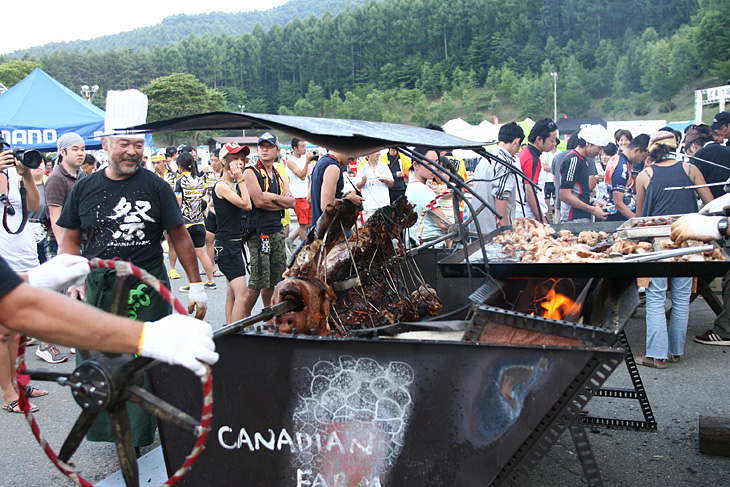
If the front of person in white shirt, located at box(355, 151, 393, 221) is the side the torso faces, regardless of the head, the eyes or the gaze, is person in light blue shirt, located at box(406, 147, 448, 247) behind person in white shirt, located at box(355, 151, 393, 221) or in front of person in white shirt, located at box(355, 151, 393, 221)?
in front

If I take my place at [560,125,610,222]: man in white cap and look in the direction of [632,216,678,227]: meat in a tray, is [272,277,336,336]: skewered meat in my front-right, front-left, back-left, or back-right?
front-right

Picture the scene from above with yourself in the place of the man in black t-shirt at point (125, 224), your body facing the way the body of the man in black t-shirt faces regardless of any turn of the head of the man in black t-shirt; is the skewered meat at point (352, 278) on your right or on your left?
on your left

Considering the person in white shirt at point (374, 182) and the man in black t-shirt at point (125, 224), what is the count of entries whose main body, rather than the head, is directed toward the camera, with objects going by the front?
2

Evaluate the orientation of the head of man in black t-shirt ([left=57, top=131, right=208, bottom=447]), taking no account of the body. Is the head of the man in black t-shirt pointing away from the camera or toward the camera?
toward the camera

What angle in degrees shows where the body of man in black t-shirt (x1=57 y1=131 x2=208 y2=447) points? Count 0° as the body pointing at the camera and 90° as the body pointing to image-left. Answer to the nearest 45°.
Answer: approximately 0°

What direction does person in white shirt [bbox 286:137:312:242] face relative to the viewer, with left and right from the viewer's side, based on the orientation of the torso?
facing the viewer and to the right of the viewer

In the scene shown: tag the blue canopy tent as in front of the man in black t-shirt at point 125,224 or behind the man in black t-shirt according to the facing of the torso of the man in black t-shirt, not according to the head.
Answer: behind

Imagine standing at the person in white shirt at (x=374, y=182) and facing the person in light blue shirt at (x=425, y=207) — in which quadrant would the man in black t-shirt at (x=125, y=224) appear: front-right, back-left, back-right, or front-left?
front-right

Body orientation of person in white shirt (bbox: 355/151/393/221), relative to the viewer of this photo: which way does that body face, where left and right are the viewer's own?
facing the viewer

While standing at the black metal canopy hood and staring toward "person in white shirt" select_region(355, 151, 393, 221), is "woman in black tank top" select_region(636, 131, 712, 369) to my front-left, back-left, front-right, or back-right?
front-right
